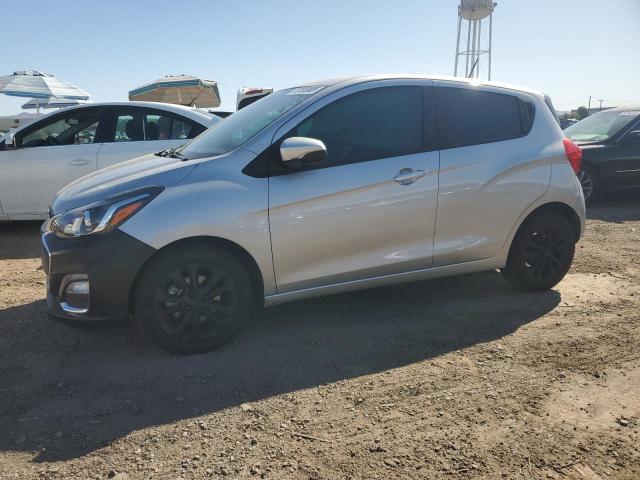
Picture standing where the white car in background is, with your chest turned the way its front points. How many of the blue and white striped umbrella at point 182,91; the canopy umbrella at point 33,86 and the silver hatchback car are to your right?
2

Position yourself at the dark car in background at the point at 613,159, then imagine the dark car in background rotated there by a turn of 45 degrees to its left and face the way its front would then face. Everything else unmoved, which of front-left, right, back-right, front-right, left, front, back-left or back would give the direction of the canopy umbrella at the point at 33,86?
right

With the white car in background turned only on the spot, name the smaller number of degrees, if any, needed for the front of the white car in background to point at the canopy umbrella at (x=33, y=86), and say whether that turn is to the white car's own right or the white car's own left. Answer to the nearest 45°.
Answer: approximately 90° to the white car's own right

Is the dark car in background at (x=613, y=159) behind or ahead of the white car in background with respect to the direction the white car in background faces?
behind

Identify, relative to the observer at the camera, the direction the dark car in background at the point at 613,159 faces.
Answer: facing the viewer and to the left of the viewer

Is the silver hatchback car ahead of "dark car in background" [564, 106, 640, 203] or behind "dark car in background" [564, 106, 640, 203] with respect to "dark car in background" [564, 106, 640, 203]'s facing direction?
ahead

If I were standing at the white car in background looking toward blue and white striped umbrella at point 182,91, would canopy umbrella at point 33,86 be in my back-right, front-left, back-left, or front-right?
front-left

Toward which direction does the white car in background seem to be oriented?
to the viewer's left

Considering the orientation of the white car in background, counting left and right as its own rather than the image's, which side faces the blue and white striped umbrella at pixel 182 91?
right
